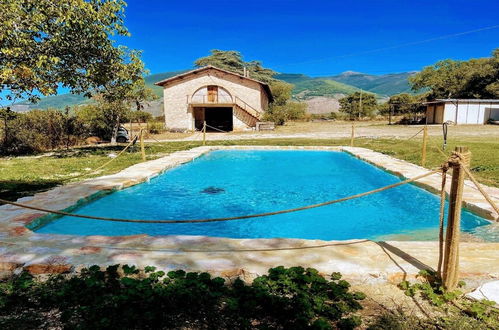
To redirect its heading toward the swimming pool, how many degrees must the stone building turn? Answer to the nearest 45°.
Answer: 0° — it already faces it

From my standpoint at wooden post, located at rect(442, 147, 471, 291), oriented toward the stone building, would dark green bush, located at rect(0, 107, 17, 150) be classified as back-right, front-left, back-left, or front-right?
front-left

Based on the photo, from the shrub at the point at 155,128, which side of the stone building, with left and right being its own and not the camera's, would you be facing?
right

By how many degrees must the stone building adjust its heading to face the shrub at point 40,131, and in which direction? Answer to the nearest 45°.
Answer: approximately 45° to its right

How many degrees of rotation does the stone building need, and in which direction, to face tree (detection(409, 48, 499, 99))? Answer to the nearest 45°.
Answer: approximately 90° to its left

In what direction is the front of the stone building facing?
toward the camera

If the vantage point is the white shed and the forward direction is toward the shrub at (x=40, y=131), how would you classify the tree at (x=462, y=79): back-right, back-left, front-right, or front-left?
back-right

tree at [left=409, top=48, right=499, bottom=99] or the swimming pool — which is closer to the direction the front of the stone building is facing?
the swimming pool

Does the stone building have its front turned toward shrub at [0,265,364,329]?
yes

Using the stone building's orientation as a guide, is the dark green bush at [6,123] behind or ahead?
ahead

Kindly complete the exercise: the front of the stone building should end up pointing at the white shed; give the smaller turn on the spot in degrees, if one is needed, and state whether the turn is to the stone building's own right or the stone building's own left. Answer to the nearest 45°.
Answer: approximately 90° to the stone building's own left

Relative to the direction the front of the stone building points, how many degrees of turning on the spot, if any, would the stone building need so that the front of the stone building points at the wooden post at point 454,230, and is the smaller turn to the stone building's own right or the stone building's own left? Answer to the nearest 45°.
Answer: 0° — it already faces it
